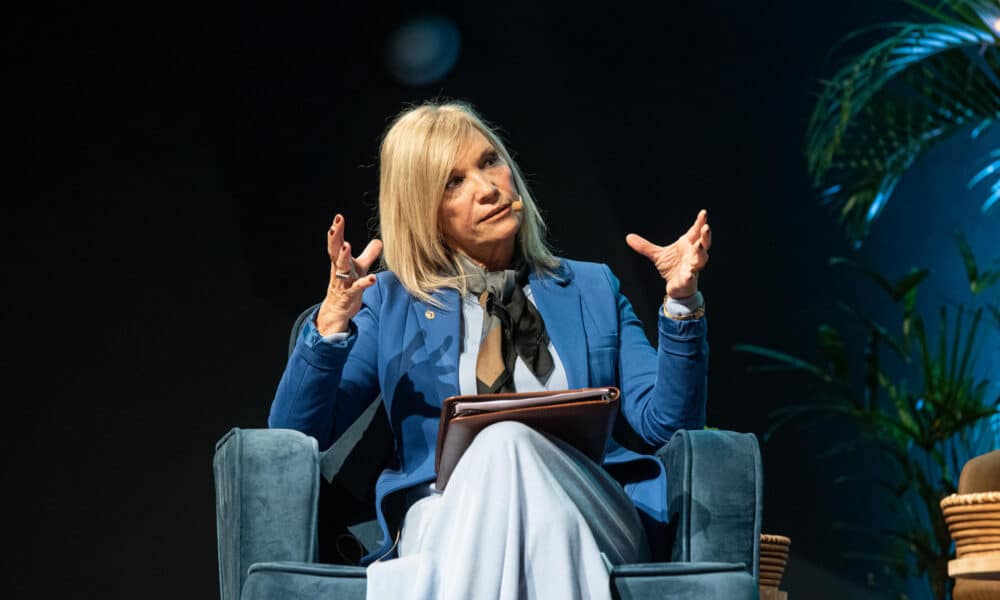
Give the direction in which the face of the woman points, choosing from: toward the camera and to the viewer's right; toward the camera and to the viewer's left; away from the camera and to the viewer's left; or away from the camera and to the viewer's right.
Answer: toward the camera and to the viewer's right

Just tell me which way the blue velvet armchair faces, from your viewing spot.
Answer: facing the viewer

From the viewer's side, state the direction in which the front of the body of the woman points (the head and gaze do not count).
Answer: toward the camera
